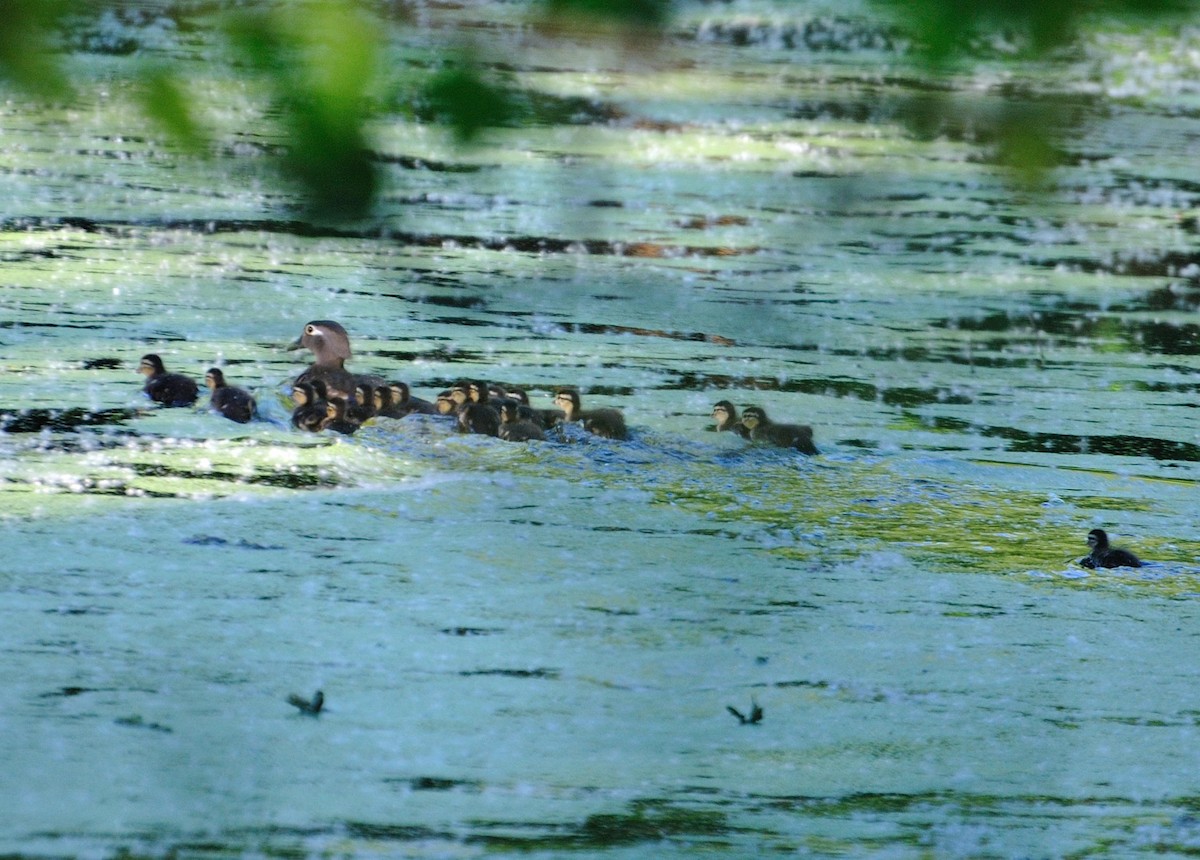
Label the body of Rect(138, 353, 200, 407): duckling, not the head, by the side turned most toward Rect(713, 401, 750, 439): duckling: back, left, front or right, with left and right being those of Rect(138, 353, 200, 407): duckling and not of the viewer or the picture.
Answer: back

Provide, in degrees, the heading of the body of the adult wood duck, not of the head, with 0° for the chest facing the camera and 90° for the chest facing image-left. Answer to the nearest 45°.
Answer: approximately 90°

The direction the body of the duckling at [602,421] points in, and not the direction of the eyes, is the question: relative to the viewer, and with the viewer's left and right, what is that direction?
facing to the left of the viewer

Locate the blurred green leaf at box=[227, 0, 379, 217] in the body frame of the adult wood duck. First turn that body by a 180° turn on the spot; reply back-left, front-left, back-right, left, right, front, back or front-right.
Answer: right

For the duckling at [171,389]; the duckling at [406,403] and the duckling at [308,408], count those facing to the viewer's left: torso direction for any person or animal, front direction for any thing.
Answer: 3

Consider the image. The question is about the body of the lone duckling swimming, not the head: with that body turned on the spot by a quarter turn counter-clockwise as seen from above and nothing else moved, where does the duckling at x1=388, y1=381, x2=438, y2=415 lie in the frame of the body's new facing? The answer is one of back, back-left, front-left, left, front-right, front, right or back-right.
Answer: right

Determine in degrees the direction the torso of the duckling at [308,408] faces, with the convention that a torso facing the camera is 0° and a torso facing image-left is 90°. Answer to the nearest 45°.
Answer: approximately 90°

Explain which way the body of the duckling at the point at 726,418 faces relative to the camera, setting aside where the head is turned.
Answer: to the viewer's left

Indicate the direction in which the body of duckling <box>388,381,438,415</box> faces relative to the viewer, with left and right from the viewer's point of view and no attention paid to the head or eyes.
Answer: facing to the left of the viewer

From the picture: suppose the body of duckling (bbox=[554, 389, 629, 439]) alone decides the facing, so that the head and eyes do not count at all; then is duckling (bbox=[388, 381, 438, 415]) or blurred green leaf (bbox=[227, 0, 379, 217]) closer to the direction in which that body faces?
the duckling

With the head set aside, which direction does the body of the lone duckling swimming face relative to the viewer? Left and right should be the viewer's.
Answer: facing to the left of the viewer

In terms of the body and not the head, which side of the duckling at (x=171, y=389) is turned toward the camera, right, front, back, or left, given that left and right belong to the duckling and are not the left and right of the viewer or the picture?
left

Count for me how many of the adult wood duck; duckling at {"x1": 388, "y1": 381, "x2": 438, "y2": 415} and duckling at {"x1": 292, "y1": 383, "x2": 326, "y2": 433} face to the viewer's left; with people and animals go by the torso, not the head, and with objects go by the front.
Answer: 3
